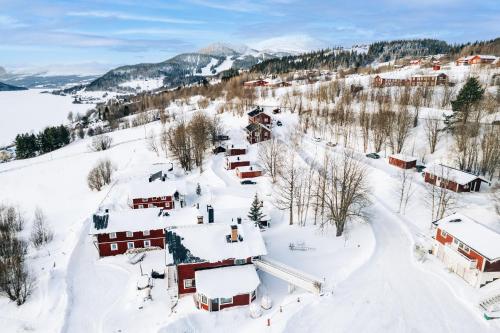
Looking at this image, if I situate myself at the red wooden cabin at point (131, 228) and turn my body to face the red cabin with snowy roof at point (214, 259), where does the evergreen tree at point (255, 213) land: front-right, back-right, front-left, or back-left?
front-left

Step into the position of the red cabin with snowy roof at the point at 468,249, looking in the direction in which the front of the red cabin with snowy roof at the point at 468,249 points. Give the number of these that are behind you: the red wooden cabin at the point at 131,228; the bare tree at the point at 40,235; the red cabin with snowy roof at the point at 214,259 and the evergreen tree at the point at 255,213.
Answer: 0

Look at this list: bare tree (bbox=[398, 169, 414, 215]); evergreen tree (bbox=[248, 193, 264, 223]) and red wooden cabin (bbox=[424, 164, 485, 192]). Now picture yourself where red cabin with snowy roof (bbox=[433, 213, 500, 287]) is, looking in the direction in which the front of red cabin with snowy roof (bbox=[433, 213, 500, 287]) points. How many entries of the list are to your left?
0

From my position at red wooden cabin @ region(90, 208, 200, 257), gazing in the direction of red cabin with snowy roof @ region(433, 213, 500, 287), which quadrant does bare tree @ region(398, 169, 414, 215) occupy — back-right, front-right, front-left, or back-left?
front-left

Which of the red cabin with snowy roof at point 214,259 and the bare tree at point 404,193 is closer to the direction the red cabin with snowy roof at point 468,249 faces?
the red cabin with snowy roof

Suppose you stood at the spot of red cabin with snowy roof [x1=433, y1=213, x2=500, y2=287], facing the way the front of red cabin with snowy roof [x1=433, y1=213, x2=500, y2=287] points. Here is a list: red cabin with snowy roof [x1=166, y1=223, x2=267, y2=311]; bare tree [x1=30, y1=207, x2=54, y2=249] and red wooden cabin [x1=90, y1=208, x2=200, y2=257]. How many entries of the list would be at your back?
0

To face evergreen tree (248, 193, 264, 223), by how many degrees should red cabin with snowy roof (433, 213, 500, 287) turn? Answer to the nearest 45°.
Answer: approximately 45° to its right

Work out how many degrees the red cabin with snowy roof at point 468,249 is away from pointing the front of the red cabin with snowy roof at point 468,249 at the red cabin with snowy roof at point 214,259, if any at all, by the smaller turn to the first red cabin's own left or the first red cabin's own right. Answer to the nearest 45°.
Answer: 0° — it already faces it

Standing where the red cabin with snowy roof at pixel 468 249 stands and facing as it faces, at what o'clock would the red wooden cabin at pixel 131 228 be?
The red wooden cabin is roughly at 1 o'clock from the red cabin with snowy roof.

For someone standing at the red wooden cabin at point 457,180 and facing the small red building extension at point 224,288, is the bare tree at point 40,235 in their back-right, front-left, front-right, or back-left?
front-right

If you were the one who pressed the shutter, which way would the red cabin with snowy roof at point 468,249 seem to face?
facing the viewer and to the left of the viewer

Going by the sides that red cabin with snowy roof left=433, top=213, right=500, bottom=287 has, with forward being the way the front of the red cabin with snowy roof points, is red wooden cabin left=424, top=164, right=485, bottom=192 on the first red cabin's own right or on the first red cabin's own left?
on the first red cabin's own right

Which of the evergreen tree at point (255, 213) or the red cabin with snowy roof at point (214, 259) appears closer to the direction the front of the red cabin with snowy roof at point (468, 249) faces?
the red cabin with snowy roof

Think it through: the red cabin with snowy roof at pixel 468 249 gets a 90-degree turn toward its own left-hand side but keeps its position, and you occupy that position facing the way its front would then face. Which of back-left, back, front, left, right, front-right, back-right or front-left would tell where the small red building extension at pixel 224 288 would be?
right

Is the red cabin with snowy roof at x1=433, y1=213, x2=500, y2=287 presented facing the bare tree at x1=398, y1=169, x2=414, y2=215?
no

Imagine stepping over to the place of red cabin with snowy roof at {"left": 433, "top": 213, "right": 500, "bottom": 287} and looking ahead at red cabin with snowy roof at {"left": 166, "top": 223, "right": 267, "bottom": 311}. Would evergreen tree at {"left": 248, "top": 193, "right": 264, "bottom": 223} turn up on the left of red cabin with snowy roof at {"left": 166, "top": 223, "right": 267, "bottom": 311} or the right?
right

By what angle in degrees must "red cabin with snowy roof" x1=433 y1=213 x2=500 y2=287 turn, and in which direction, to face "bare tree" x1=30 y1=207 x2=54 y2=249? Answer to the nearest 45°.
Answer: approximately 45° to its right

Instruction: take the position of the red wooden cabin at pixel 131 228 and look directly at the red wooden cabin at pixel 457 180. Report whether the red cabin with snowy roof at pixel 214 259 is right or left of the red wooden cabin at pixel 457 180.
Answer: right

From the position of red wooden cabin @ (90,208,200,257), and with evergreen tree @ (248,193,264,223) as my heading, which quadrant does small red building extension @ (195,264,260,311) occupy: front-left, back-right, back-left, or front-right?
front-right
